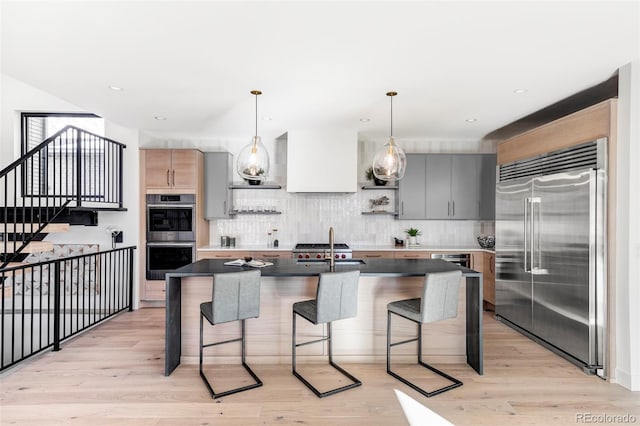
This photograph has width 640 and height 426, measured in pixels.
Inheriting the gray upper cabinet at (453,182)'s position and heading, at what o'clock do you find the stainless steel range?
The stainless steel range is roughly at 2 o'clock from the gray upper cabinet.

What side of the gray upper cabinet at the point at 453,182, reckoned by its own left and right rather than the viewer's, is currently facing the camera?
front

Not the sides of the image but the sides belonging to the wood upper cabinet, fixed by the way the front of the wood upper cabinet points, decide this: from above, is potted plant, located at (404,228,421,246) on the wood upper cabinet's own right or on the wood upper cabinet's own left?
on the wood upper cabinet's own left

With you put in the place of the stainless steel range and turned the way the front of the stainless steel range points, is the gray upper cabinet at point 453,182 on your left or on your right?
on your left

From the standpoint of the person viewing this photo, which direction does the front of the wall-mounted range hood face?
facing the viewer

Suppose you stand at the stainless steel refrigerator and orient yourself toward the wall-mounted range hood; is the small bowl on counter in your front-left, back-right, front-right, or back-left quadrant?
front-right

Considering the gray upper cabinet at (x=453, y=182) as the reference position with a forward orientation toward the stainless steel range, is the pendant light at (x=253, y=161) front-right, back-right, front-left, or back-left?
front-left

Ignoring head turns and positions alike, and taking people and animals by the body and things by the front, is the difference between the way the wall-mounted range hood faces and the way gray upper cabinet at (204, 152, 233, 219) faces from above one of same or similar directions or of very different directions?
same or similar directions

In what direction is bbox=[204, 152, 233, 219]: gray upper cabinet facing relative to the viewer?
toward the camera

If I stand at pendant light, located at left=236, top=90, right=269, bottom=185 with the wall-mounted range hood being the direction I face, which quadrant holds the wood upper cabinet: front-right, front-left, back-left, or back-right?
front-left

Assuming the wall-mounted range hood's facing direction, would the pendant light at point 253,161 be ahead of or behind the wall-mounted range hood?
ahead

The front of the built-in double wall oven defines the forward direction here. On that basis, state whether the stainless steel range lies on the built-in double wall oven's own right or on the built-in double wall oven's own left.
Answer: on the built-in double wall oven's own left

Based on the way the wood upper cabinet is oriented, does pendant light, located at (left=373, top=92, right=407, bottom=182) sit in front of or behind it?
in front

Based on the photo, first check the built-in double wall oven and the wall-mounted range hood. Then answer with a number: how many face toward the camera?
2

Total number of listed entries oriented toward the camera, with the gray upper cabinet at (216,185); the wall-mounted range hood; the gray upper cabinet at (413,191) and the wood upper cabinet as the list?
4
